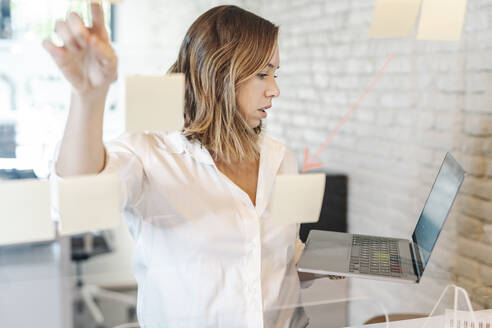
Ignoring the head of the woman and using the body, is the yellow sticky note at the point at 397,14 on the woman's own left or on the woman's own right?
on the woman's own left

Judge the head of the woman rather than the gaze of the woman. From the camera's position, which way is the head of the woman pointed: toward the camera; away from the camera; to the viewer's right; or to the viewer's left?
to the viewer's right

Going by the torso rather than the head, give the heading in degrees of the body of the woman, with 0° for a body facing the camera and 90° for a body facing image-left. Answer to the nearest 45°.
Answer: approximately 315°

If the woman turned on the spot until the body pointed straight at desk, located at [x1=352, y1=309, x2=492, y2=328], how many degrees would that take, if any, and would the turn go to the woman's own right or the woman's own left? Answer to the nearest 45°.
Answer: approximately 45° to the woman's own left
